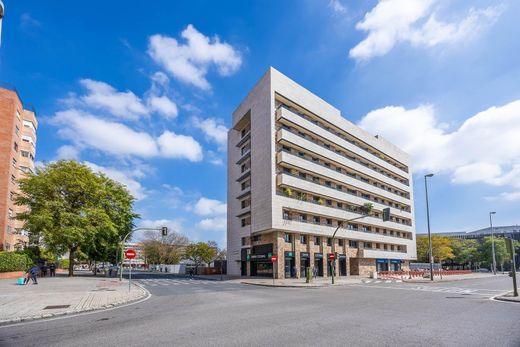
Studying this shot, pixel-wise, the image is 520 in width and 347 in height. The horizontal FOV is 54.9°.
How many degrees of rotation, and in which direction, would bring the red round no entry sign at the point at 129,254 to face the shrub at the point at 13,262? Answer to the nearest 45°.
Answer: approximately 135° to its right

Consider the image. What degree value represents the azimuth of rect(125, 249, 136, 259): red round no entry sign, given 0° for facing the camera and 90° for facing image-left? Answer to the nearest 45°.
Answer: approximately 0°

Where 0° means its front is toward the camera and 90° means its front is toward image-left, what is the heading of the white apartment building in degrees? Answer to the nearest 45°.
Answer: approximately 315°

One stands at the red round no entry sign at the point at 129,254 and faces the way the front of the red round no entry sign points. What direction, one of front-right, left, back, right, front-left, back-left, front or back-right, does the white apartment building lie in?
back-left
